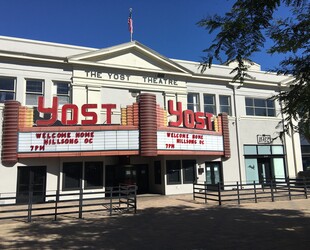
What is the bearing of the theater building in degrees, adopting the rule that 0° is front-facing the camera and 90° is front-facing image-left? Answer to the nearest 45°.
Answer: approximately 315°

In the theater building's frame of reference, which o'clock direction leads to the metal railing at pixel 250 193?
The metal railing is roughly at 11 o'clock from the theater building.

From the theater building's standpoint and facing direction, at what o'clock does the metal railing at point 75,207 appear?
The metal railing is roughly at 2 o'clock from the theater building.
